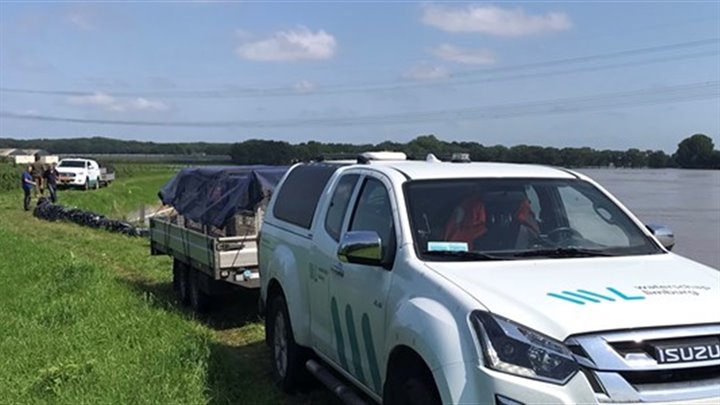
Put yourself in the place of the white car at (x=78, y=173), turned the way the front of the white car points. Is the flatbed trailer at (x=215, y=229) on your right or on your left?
on your left

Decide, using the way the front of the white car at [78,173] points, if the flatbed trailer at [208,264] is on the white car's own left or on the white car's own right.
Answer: on the white car's own left

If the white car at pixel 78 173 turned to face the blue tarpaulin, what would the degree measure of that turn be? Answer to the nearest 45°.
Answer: approximately 45° to its left

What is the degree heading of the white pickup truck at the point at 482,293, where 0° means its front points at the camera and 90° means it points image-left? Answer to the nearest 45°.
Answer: approximately 315°

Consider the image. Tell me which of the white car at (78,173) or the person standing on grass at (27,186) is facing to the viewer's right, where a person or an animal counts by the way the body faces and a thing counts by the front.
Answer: the person standing on grass

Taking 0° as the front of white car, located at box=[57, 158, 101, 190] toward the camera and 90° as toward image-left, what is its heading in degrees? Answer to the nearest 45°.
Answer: approximately 45°

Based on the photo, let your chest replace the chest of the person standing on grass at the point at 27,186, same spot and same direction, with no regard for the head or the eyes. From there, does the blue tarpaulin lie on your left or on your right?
on your right

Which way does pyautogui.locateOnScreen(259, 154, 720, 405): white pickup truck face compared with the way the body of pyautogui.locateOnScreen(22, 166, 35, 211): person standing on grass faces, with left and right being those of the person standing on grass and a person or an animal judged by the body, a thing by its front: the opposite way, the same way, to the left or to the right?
to the right

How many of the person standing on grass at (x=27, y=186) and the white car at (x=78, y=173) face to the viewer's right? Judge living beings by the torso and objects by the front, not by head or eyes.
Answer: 1
